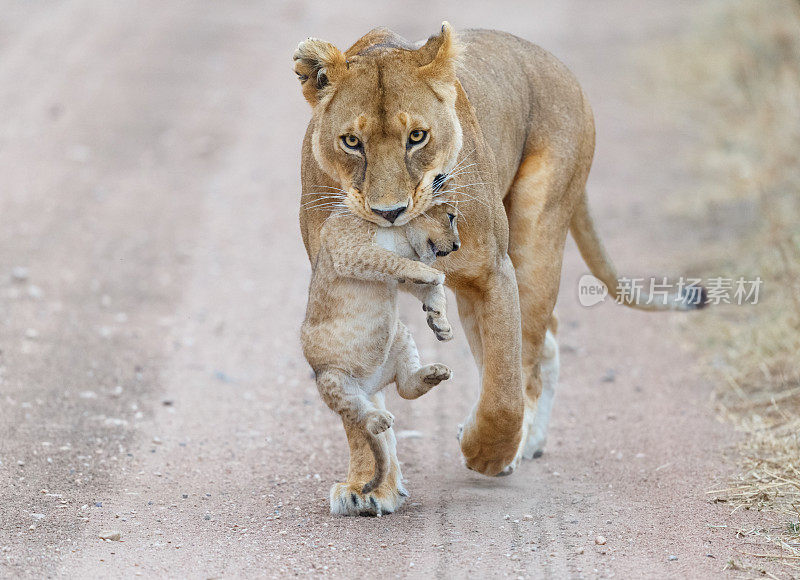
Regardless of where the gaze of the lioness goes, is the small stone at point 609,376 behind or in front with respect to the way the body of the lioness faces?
behind

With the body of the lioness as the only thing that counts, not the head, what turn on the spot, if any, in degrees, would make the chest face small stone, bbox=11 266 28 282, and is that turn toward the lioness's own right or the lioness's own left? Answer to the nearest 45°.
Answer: approximately 90° to the lioness's own right

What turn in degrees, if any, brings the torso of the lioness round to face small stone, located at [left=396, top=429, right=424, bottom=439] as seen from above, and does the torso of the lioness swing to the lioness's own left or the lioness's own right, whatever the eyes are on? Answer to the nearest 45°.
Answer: approximately 135° to the lioness's own right

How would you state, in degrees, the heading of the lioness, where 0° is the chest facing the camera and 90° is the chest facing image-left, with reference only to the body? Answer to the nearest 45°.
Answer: approximately 45°
